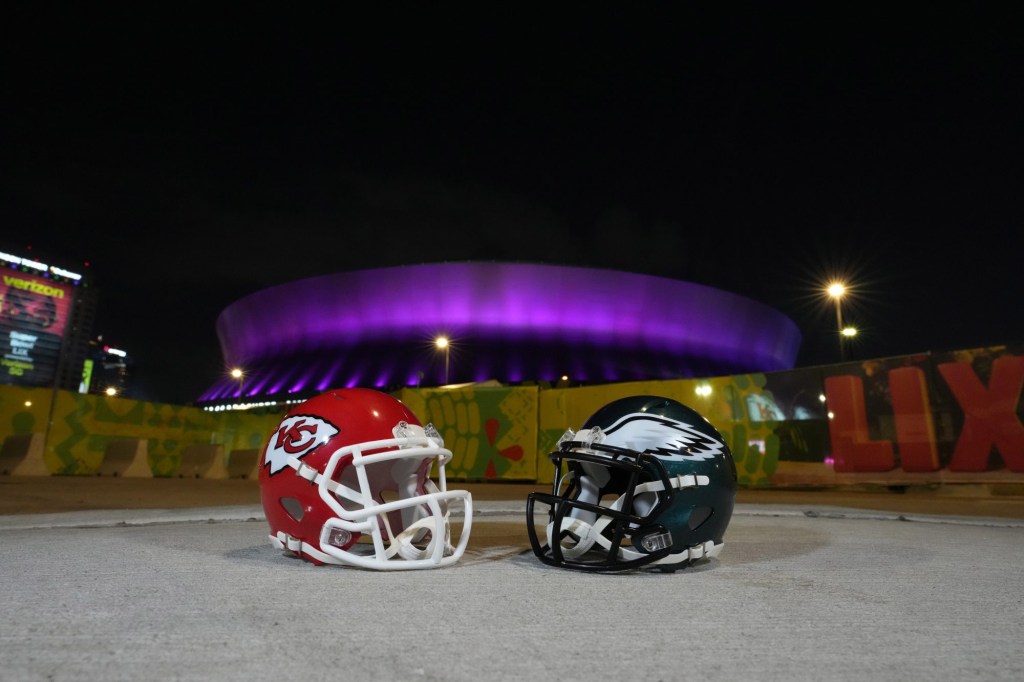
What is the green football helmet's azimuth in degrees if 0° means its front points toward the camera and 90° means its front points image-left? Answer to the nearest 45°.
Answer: approximately 45°

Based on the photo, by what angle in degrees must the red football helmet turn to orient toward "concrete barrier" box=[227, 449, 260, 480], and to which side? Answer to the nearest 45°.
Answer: approximately 135° to its left

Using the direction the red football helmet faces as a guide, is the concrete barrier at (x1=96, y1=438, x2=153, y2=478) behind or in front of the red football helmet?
behind

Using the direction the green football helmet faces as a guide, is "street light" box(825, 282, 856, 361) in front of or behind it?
behind

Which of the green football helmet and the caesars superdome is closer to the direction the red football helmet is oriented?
the green football helmet

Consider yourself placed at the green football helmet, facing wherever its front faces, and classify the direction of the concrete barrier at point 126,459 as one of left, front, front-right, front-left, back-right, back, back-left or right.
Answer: right

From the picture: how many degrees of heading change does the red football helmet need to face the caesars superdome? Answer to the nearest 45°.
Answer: approximately 135° to its left

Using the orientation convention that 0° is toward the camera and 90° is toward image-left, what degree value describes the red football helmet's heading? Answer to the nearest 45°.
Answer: approximately 315°

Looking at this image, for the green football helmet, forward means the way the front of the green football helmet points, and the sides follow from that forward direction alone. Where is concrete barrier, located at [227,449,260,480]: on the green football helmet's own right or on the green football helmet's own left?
on the green football helmet's own right

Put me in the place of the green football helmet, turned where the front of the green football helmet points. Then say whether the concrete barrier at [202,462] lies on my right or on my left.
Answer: on my right

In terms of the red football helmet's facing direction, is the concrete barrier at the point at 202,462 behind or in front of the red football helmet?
behind

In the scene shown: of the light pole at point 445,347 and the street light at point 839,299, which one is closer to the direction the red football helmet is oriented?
the street light

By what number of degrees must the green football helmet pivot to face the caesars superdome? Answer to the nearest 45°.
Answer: approximately 135° to its right

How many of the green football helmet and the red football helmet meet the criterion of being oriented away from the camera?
0
